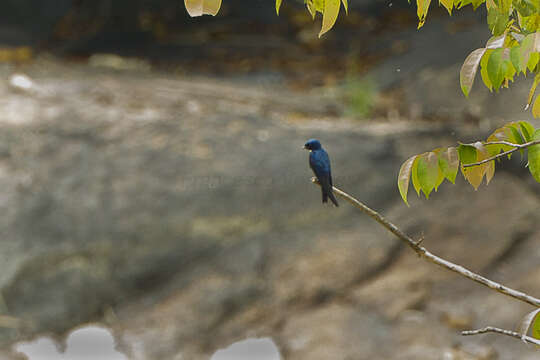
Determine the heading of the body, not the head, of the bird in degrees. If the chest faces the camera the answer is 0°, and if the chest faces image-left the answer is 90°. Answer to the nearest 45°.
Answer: approximately 135°
